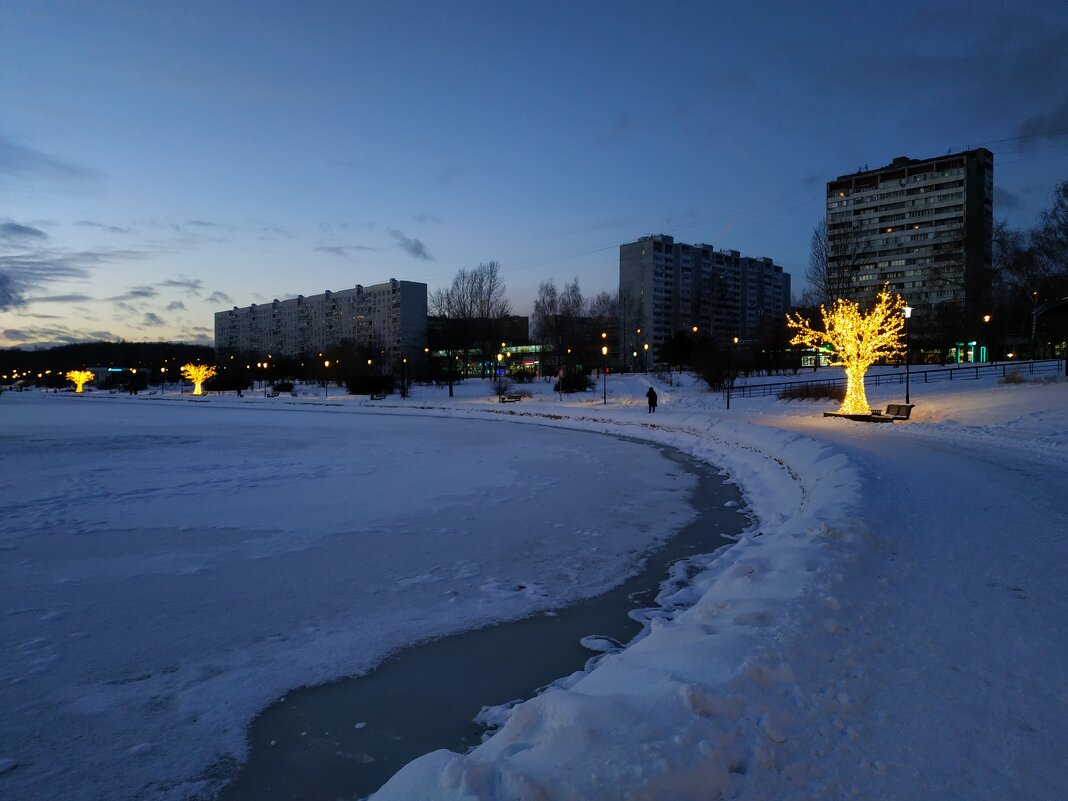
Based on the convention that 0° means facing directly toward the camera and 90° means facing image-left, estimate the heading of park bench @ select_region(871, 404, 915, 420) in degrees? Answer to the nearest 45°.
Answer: approximately 45°

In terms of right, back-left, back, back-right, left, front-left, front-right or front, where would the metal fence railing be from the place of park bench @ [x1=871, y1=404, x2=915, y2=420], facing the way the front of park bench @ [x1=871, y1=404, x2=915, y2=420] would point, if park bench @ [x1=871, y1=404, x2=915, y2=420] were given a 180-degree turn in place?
front-left
